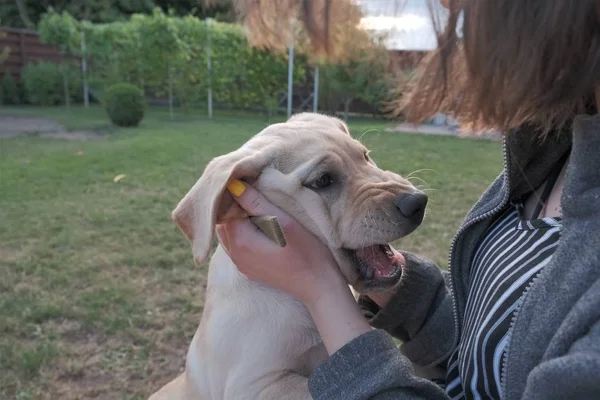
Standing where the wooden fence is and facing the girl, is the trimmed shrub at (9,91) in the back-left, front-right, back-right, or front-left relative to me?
front-right

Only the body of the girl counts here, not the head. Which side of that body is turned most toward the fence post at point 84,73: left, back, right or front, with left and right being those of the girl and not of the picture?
right

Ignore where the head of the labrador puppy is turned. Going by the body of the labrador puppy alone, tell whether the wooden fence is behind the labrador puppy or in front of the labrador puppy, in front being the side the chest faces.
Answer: behind

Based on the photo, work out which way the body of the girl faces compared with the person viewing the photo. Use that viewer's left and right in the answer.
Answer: facing the viewer and to the left of the viewer

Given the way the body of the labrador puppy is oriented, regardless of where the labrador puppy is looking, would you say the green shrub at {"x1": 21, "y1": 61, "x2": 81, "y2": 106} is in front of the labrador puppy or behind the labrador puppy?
behind

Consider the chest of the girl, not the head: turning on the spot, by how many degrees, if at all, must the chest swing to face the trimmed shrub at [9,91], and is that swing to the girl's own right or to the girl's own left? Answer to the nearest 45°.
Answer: approximately 90° to the girl's own right

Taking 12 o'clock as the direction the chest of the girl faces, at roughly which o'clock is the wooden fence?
The wooden fence is roughly at 3 o'clock from the girl.

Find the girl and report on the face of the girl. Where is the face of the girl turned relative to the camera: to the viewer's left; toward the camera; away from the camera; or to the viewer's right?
to the viewer's left
